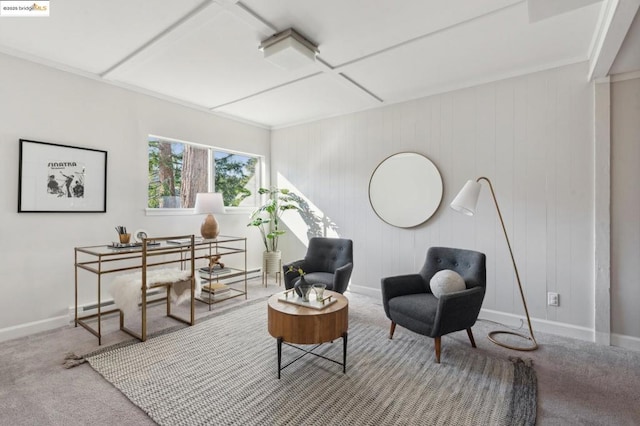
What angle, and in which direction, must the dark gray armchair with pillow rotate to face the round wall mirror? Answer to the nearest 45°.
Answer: approximately 135° to its right

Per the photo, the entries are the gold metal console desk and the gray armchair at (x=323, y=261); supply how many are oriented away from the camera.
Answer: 0

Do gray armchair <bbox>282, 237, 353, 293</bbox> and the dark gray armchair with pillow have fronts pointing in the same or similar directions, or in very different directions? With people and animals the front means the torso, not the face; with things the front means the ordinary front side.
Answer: same or similar directions

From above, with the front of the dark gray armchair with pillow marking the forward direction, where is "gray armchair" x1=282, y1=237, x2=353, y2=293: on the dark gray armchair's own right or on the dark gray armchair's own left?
on the dark gray armchair's own right

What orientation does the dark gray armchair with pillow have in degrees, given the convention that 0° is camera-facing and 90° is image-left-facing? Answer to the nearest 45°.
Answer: approximately 45°

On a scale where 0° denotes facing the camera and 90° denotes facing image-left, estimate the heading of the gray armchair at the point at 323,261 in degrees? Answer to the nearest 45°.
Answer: approximately 45°

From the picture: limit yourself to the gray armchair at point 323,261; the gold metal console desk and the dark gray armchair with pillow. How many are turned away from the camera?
0

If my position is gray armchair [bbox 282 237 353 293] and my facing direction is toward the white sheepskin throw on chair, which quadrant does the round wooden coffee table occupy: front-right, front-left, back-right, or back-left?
front-left

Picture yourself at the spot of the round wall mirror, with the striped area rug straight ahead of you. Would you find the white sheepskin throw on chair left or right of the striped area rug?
right

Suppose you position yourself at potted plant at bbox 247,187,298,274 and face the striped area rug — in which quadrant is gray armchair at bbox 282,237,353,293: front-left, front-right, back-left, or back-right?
front-left

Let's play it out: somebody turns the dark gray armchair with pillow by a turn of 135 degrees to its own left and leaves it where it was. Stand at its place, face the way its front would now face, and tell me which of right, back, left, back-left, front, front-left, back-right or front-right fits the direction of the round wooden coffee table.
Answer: back-right
